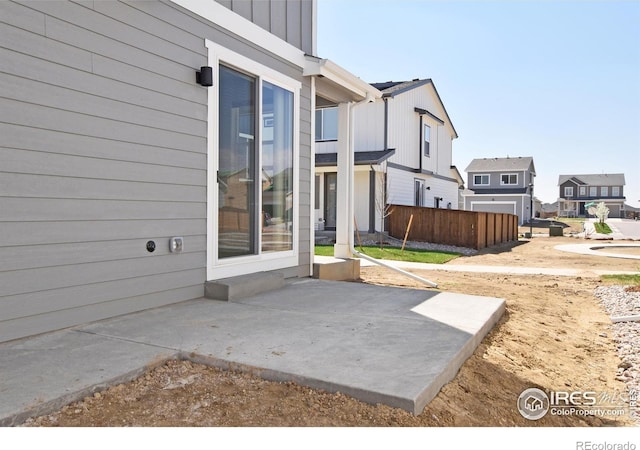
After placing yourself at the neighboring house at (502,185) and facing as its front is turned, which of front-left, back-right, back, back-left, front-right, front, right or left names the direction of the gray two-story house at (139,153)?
front

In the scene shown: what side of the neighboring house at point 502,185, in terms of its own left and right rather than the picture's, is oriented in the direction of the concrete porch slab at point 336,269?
front

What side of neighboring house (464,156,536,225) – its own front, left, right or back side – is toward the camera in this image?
front

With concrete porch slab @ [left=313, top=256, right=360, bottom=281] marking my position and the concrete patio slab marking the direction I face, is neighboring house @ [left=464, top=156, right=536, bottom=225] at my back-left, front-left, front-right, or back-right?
back-left

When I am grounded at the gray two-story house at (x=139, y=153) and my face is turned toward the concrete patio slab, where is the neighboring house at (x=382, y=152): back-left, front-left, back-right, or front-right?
back-left

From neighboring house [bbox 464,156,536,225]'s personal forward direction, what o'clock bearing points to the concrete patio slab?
The concrete patio slab is roughly at 12 o'clock from the neighboring house.

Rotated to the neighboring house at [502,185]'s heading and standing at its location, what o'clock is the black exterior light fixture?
The black exterior light fixture is roughly at 12 o'clock from the neighboring house.

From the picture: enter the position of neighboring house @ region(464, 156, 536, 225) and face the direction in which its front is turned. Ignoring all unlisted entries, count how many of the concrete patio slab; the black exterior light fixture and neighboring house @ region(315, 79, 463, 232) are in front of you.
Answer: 3
